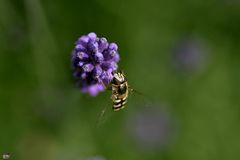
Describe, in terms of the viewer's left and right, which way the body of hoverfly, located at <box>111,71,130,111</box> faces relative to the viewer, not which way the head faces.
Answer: facing away from the viewer

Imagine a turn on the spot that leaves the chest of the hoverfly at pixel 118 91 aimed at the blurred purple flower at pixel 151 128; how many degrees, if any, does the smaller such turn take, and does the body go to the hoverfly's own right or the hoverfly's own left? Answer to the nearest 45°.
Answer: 0° — it already faces it
